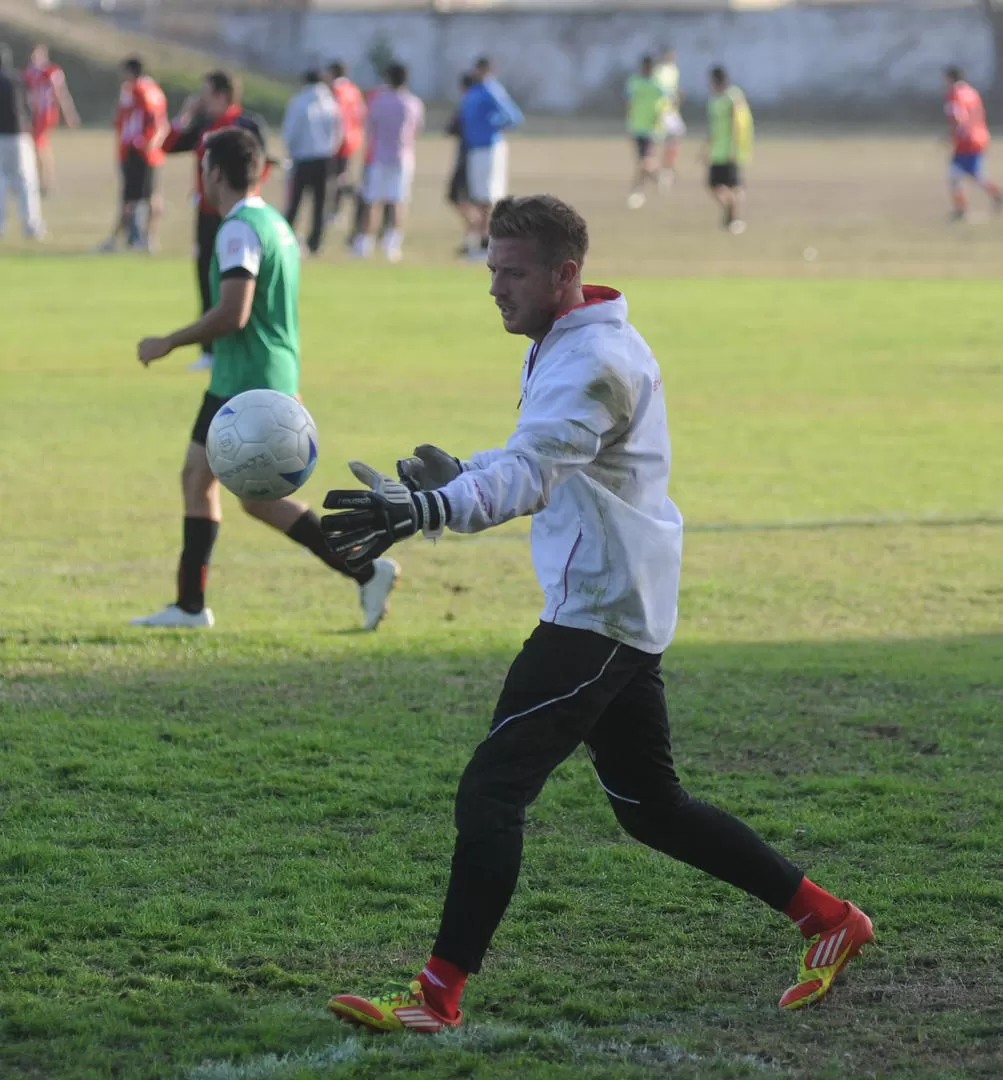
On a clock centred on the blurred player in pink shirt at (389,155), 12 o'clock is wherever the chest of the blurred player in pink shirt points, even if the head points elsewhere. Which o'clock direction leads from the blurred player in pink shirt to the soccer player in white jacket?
The soccer player in white jacket is roughly at 6 o'clock from the blurred player in pink shirt.

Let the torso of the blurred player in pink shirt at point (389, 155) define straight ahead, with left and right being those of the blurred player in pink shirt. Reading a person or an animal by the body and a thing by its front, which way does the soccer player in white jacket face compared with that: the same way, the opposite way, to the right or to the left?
to the left

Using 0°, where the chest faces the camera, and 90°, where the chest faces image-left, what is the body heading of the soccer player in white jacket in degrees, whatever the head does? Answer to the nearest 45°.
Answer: approximately 90°

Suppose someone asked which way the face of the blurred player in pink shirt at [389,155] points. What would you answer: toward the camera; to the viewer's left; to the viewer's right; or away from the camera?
away from the camera

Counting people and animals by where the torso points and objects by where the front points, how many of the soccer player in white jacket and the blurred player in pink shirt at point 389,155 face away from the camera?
1

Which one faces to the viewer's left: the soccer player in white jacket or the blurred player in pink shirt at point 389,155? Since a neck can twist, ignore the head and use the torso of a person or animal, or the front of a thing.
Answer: the soccer player in white jacket

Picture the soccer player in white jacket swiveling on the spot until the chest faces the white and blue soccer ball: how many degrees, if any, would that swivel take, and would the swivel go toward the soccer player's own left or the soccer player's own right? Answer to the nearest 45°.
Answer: approximately 45° to the soccer player's own right

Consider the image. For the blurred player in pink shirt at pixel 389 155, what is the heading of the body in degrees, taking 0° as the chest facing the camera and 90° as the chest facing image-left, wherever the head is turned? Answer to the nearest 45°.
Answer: approximately 180°

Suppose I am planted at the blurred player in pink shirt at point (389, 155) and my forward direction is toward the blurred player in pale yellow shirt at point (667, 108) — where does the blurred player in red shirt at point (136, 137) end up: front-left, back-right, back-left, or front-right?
back-left

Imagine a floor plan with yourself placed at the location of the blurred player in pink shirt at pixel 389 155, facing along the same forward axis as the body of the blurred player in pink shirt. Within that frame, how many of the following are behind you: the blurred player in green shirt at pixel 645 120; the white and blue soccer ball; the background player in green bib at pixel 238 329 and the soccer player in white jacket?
3

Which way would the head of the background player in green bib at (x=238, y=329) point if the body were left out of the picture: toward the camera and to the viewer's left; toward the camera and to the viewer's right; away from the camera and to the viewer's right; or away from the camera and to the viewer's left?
away from the camera and to the viewer's left

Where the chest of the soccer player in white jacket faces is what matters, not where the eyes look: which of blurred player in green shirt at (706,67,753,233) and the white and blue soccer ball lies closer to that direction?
the white and blue soccer ball
